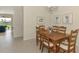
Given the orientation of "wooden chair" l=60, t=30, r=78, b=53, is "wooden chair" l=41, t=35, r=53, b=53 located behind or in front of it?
in front

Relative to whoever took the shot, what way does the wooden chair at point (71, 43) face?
facing away from the viewer and to the left of the viewer
